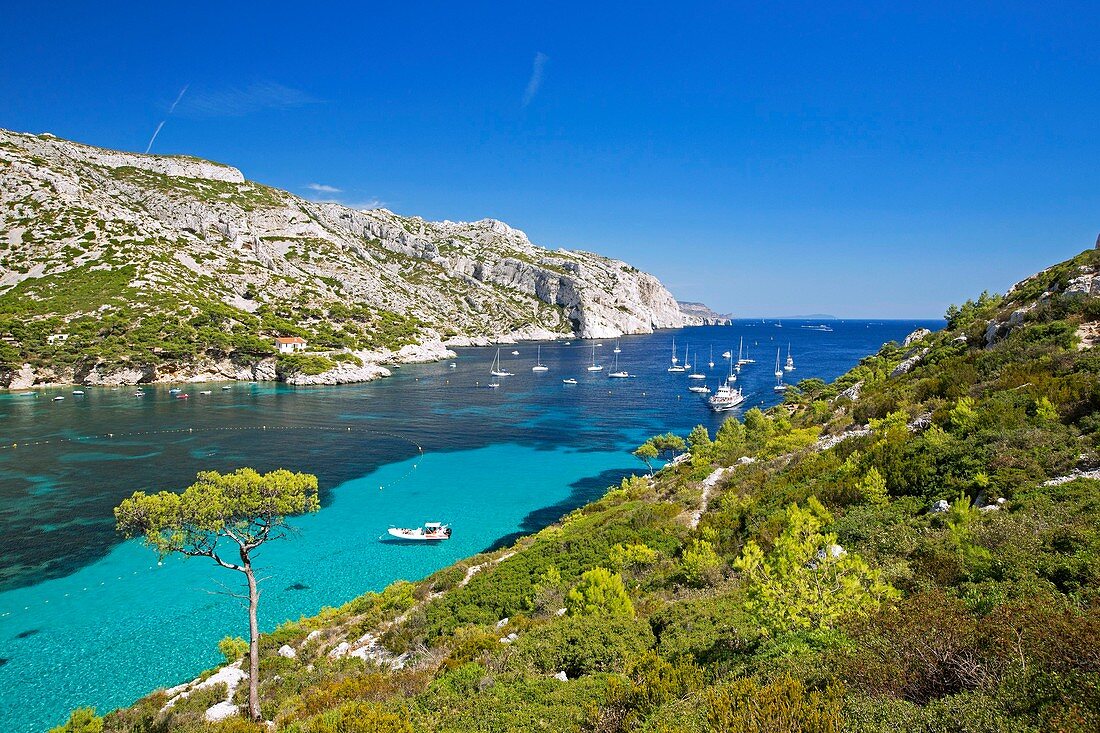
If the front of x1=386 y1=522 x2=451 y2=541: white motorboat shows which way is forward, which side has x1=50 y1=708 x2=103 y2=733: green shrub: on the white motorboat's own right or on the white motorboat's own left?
on the white motorboat's own left

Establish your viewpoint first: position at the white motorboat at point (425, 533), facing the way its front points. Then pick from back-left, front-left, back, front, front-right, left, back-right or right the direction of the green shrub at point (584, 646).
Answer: left

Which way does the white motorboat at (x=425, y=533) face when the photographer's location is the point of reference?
facing to the left of the viewer
